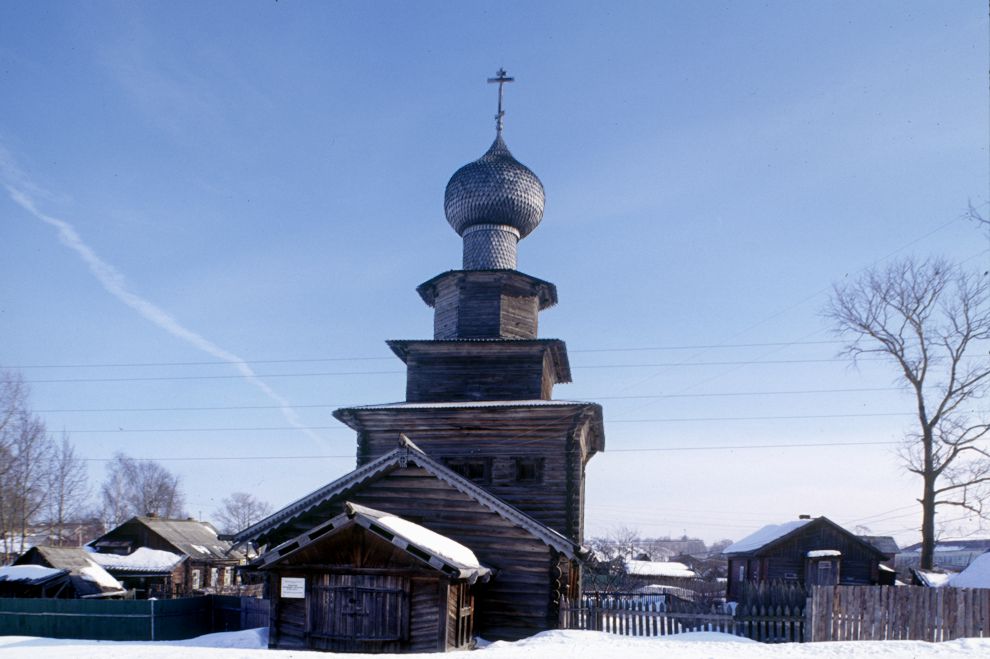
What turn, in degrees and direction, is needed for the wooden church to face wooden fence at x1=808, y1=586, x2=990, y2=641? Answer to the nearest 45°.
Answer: approximately 45° to its left

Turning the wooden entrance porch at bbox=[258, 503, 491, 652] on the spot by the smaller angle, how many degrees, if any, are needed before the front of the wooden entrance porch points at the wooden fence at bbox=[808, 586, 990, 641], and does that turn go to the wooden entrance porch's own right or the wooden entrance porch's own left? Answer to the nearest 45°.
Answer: approximately 90° to the wooden entrance porch's own left

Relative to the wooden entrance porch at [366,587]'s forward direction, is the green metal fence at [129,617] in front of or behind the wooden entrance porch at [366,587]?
behind

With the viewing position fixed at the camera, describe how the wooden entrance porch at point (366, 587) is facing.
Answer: facing the viewer

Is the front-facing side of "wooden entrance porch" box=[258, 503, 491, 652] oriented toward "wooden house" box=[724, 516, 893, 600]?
no

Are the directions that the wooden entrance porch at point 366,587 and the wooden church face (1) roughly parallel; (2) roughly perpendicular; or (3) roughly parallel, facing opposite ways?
roughly parallel

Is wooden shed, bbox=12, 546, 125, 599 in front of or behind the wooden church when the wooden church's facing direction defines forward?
behind

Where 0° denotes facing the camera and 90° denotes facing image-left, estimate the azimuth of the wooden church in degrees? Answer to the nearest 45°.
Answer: approximately 0°

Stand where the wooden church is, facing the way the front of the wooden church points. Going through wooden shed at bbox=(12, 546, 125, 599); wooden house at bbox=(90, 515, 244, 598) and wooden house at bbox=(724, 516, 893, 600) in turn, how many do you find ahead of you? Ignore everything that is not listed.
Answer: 0

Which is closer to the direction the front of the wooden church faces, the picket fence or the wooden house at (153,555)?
the picket fence
